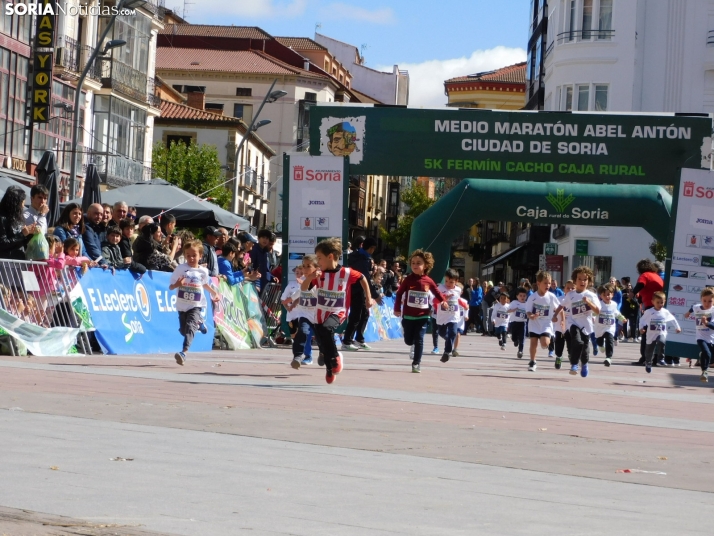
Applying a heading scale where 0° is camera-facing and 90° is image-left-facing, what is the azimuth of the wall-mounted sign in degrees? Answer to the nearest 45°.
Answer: approximately 0°

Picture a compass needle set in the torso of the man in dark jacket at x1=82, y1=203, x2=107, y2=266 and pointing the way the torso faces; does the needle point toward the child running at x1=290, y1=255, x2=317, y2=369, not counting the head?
yes

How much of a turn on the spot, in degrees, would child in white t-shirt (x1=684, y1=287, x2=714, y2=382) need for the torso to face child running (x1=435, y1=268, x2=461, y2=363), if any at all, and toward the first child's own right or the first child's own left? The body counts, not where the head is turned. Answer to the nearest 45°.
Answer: approximately 90° to the first child's own right

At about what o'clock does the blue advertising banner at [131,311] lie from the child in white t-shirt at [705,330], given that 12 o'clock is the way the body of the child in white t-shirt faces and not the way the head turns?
The blue advertising banner is roughly at 2 o'clock from the child in white t-shirt.

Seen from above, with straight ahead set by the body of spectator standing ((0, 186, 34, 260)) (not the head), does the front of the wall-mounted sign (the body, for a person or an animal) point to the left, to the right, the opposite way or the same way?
to the right

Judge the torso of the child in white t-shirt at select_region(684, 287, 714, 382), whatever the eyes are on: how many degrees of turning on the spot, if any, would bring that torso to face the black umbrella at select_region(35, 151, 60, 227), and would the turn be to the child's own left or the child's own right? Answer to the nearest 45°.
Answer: approximately 90° to the child's own right

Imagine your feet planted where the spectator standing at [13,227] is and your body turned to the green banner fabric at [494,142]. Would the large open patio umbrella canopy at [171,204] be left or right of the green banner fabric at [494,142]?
left

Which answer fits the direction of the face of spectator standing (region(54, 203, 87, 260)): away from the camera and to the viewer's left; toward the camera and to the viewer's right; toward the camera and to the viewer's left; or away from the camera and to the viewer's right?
toward the camera and to the viewer's right

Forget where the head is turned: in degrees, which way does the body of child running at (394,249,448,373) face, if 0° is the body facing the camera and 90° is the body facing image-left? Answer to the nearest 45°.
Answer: approximately 0°

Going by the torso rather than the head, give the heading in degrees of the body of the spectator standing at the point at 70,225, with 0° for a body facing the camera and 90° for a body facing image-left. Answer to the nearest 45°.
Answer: approximately 315°
